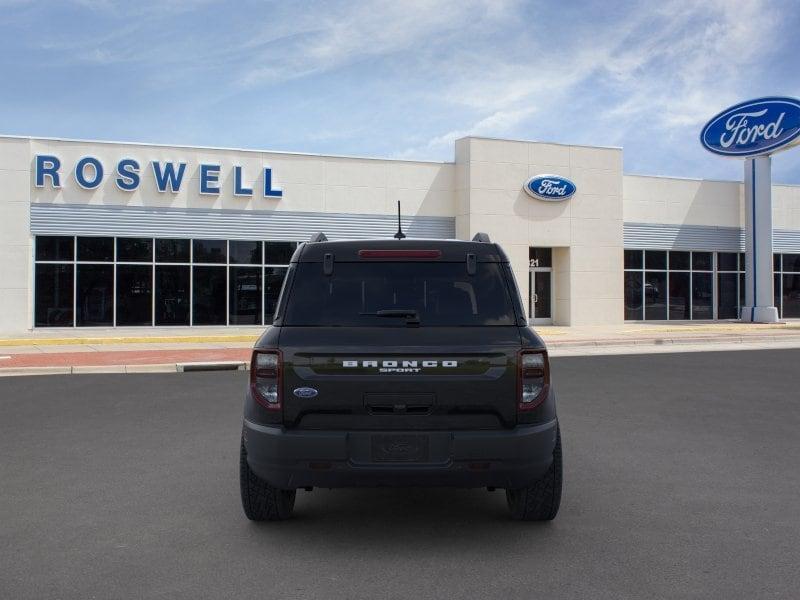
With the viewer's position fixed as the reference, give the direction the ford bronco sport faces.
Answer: facing away from the viewer

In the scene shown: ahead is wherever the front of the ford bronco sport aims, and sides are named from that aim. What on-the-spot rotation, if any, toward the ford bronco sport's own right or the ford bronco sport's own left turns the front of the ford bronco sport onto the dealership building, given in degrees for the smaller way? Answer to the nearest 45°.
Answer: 0° — it already faces it
